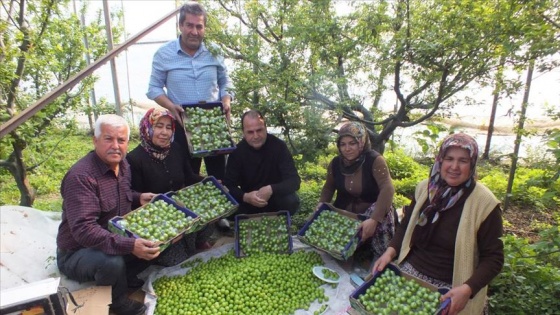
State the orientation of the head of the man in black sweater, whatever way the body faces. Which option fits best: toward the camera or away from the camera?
toward the camera

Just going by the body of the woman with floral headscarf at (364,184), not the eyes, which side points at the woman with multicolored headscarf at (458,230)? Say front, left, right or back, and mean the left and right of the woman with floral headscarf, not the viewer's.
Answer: left

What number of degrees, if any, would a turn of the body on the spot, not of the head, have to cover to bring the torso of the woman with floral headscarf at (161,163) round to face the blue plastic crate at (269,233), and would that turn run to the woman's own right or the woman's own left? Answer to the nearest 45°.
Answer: approximately 45° to the woman's own left

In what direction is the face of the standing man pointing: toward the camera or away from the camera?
toward the camera

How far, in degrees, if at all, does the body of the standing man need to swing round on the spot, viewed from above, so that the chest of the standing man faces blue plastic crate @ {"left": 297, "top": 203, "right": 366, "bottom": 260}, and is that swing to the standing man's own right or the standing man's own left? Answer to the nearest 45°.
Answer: approximately 45° to the standing man's own left

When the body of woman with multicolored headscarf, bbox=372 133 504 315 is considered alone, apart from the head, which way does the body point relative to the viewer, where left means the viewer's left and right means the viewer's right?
facing the viewer and to the left of the viewer

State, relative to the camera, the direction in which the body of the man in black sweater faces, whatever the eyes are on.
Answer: toward the camera

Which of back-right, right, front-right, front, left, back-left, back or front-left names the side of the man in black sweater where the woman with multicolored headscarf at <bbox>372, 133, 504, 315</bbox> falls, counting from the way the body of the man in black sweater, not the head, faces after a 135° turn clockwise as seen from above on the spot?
back

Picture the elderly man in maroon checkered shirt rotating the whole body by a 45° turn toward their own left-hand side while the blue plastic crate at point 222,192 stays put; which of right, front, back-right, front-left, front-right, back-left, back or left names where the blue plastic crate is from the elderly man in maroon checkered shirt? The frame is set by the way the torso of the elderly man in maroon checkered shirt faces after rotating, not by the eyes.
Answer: front

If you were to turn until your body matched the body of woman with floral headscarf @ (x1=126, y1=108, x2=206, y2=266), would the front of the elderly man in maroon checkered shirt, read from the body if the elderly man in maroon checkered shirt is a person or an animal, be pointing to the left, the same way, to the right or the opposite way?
the same way

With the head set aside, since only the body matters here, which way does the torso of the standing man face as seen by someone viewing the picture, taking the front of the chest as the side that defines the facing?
toward the camera

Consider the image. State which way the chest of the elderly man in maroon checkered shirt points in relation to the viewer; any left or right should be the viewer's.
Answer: facing the viewer and to the right of the viewer

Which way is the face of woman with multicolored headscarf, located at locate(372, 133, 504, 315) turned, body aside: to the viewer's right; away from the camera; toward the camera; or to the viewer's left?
toward the camera
